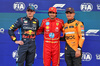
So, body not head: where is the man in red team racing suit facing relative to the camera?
toward the camera
